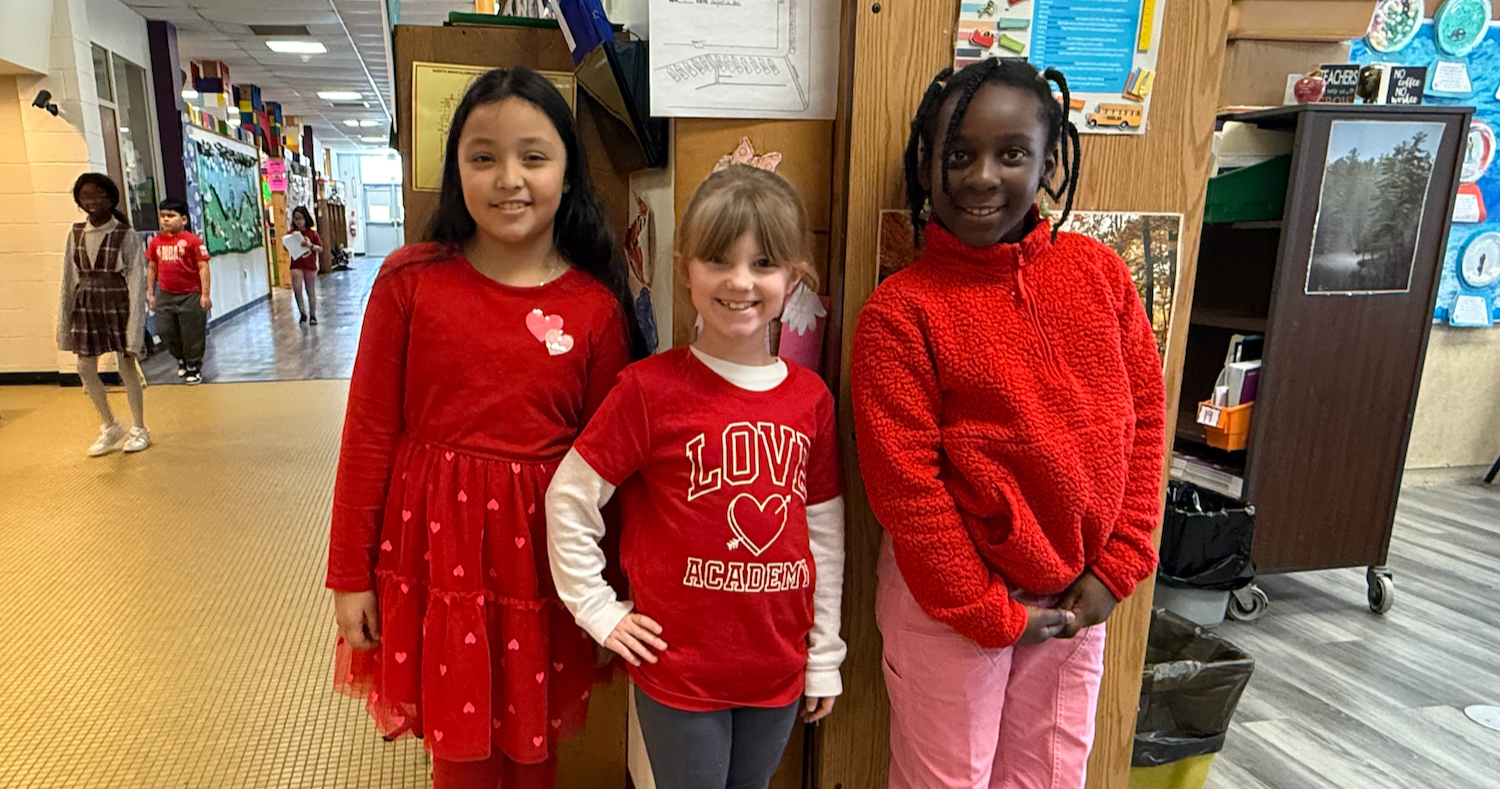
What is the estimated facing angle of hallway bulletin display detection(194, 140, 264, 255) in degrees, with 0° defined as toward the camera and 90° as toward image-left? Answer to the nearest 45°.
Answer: approximately 315°

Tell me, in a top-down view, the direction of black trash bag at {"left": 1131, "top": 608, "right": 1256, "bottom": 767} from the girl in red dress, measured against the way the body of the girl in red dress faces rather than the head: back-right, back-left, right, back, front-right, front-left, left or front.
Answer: left

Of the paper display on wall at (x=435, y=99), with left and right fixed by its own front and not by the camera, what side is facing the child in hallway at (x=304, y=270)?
back

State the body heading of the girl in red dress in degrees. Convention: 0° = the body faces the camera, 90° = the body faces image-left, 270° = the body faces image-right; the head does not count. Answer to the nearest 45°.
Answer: approximately 0°

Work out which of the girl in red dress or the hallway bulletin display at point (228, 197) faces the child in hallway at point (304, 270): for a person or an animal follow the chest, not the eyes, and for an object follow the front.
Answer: the hallway bulletin display

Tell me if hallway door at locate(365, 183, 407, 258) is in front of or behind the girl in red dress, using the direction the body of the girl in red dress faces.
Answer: behind

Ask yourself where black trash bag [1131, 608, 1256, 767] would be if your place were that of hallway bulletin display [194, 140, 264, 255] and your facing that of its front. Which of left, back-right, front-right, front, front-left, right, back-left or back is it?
front-right

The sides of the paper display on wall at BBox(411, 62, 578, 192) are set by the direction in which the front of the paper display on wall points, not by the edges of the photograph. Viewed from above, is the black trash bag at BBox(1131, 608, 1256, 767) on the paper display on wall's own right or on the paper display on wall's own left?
on the paper display on wall's own left

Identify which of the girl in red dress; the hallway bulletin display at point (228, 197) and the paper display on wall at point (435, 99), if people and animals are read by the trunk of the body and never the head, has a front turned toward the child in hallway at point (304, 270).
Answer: the hallway bulletin display

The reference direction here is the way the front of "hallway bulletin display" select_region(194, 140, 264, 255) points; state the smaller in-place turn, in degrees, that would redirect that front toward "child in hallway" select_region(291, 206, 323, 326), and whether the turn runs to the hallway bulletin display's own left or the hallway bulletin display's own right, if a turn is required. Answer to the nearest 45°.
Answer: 0° — it already faces them

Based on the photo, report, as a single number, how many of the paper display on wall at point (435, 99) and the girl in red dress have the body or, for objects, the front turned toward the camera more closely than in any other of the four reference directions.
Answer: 2
